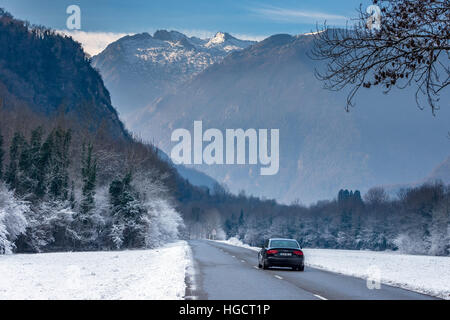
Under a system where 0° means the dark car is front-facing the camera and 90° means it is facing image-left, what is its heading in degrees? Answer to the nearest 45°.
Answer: approximately 180°

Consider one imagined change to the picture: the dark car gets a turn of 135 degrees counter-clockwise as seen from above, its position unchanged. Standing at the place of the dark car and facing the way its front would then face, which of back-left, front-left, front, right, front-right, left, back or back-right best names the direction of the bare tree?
front-left
